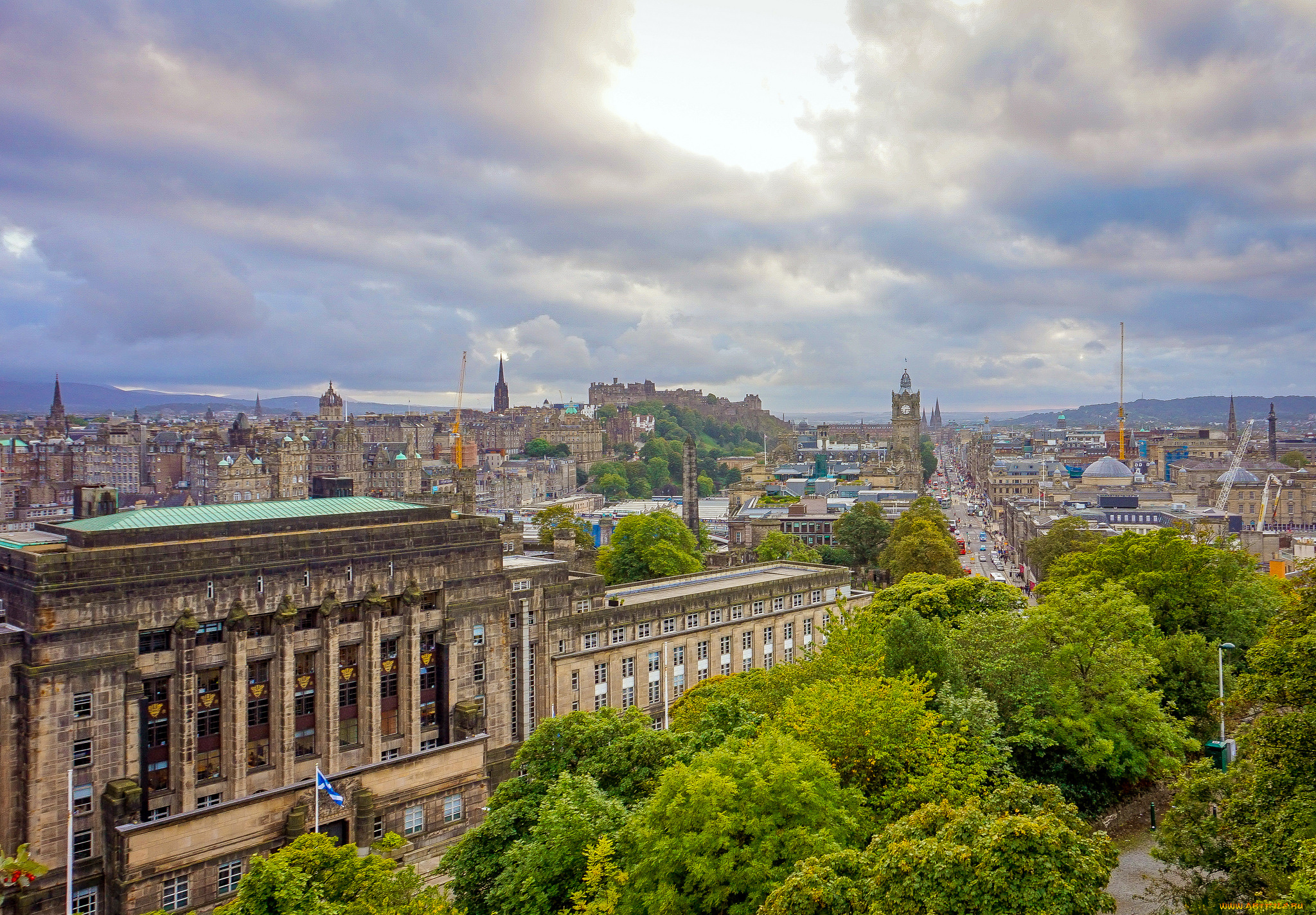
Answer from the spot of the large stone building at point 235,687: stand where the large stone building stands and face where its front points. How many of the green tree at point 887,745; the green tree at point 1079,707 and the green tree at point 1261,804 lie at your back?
0

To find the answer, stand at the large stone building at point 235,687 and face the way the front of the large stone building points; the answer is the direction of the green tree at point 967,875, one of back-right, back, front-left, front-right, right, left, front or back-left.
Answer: front

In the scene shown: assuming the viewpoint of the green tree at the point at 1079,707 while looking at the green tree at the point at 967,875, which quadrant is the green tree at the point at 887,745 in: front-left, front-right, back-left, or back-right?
front-right

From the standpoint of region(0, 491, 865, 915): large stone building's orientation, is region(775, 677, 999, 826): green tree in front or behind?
in front

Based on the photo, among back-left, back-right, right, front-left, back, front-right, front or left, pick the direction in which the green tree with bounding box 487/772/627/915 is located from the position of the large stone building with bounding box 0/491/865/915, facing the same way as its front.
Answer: front

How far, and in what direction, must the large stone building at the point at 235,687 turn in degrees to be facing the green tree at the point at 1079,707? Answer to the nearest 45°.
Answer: approximately 45° to its left

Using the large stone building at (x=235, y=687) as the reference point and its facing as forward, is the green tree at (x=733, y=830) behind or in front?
in front

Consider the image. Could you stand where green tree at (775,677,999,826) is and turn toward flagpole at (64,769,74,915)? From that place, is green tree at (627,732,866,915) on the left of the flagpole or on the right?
left

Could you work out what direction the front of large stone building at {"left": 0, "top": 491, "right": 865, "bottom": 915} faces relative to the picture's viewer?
facing the viewer and to the right of the viewer
